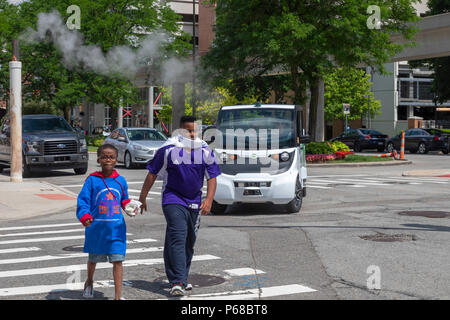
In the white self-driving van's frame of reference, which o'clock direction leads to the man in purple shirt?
The man in purple shirt is roughly at 12 o'clock from the white self-driving van.

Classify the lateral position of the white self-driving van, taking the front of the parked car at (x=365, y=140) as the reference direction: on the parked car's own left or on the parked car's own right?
on the parked car's own left

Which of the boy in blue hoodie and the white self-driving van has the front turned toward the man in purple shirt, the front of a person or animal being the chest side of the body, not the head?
the white self-driving van

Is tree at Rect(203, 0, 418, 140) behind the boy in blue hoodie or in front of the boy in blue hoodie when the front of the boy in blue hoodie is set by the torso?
behind

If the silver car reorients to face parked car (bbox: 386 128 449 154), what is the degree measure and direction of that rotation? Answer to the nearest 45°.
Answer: approximately 90° to its left

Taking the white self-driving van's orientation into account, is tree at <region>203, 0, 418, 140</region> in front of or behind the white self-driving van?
behind

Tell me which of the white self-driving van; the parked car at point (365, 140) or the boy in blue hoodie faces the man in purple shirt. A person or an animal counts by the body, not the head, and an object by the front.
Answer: the white self-driving van

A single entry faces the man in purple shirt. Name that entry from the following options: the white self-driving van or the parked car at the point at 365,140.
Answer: the white self-driving van

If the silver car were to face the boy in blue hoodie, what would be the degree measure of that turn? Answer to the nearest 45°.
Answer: approximately 45° to its right

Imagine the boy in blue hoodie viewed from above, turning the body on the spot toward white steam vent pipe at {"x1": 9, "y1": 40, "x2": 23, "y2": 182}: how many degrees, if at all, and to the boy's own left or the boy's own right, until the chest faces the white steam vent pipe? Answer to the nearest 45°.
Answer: approximately 180°
